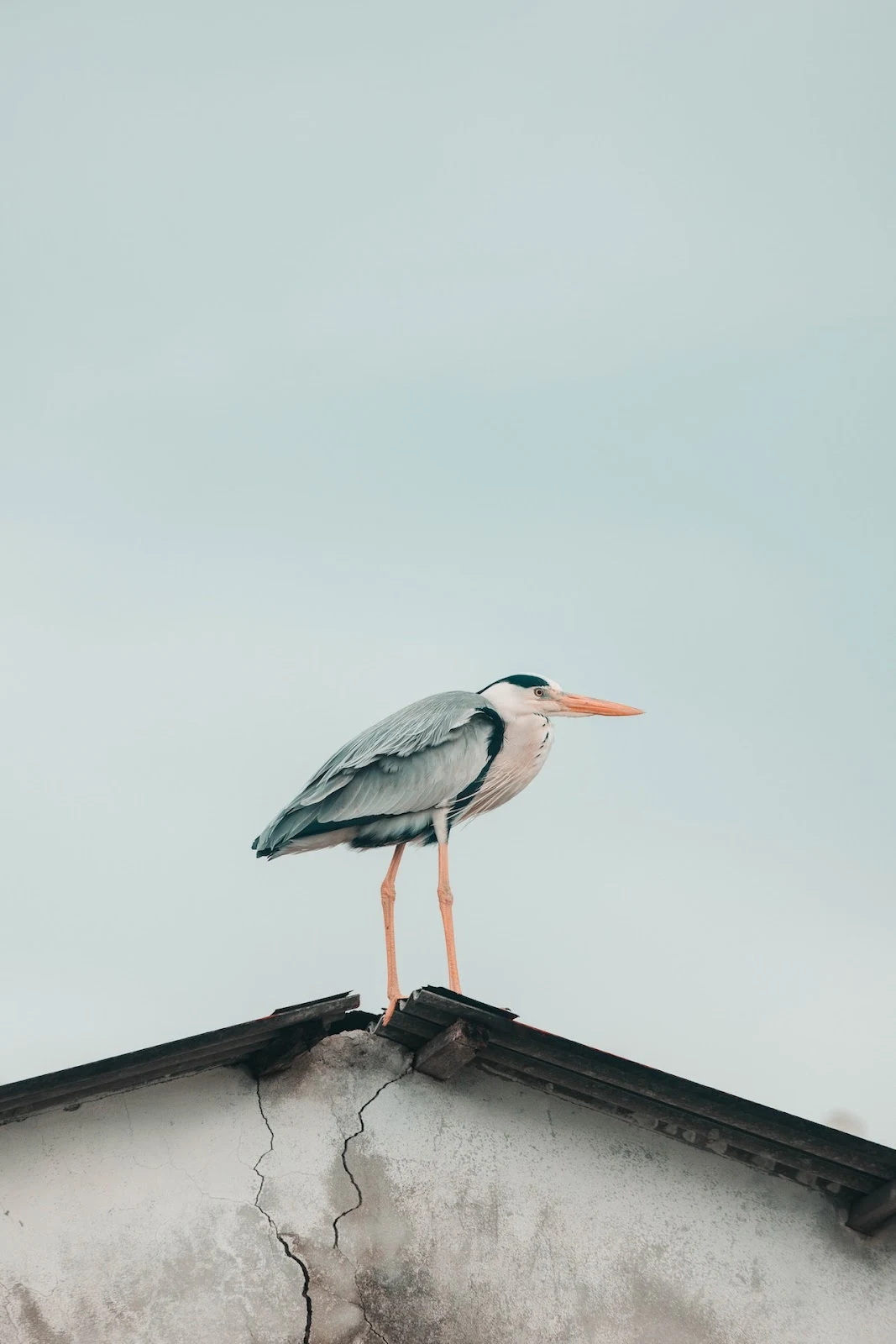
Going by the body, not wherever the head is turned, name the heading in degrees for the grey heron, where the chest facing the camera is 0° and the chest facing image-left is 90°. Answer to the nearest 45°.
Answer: approximately 270°
